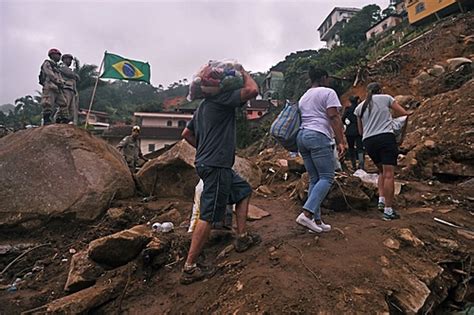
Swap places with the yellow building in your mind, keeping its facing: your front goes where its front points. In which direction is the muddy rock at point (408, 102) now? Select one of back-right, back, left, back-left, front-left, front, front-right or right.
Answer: front-left

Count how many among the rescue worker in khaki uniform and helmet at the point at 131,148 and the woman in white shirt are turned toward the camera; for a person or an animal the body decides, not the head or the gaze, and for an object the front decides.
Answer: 1

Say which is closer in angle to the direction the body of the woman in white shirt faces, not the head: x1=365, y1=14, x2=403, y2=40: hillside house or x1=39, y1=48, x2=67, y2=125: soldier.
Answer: the hillside house

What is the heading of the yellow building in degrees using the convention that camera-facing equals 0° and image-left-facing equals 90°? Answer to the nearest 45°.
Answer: approximately 45°

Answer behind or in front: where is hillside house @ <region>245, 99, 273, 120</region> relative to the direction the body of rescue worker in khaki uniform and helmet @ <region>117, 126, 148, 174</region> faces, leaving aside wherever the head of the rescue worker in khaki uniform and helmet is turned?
behind

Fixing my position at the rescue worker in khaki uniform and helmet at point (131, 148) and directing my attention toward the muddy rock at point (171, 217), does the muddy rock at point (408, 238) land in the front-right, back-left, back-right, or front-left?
front-left

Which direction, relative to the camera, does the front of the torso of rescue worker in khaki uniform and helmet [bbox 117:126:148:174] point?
toward the camera

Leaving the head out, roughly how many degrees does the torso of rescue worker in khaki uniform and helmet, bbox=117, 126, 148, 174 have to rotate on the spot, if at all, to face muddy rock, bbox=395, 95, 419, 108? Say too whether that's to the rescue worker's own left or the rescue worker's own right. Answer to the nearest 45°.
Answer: approximately 90° to the rescue worker's own left

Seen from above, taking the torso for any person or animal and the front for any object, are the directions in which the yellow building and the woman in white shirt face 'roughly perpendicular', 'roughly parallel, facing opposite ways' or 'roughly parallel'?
roughly parallel, facing opposite ways

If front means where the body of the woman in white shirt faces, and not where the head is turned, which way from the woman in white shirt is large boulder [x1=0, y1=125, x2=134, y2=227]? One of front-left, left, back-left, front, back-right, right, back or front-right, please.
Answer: back-left

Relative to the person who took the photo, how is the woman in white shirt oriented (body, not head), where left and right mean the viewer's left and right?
facing away from the viewer and to the right of the viewer

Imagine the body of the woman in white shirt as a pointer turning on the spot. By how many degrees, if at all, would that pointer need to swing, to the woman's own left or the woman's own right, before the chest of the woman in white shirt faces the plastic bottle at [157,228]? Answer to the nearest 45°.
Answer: approximately 135° to the woman's own left

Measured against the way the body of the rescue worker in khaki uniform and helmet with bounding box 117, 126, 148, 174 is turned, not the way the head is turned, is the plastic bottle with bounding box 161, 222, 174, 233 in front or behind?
in front
